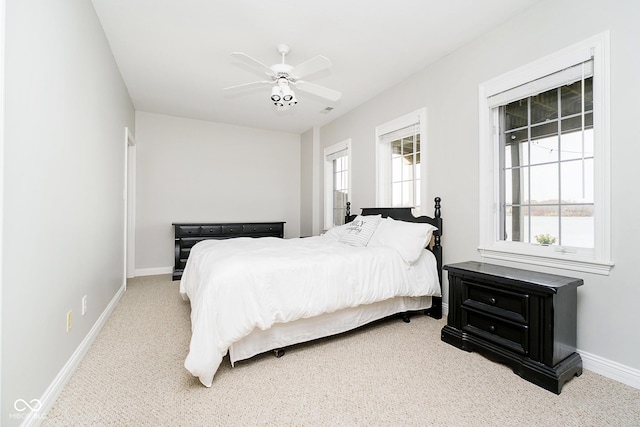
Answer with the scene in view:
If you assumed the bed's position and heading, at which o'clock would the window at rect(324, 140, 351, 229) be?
The window is roughly at 5 o'clock from the bed.

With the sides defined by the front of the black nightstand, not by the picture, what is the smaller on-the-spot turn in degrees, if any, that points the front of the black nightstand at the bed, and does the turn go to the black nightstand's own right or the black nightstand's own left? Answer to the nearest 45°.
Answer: approximately 45° to the black nightstand's own right

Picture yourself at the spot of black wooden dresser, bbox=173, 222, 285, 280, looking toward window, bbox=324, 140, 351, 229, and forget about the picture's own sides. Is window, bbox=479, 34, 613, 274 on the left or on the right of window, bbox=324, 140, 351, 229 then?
right

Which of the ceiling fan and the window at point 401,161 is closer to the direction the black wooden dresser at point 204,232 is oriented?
the ceiling fan

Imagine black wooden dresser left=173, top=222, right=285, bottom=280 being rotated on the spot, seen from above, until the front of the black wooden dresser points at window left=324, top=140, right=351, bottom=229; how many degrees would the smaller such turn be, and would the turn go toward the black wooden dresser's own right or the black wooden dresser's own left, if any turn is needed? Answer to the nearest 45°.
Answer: approximately 90° to the black wooden dresser's own left

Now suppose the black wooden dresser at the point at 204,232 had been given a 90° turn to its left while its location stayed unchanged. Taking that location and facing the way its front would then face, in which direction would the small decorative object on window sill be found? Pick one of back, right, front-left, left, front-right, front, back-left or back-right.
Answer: front-right

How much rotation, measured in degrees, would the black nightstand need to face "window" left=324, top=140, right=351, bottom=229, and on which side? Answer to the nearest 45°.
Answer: approximately 90° to its right

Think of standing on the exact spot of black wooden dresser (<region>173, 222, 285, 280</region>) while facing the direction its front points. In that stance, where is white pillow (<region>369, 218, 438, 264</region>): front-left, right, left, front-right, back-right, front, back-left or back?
front-left

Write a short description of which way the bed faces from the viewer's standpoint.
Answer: facing the viewer and to the left of the viewer

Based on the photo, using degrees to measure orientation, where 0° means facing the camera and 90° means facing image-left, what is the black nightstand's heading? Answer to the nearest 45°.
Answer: approximately 45°

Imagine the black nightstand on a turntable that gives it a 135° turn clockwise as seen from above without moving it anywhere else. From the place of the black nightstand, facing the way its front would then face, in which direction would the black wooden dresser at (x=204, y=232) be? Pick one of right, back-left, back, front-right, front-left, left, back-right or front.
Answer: left

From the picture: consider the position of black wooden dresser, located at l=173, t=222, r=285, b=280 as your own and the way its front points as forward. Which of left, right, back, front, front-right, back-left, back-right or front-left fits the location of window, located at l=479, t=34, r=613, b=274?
front-left

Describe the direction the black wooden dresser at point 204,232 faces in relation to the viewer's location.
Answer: facing the viewer
